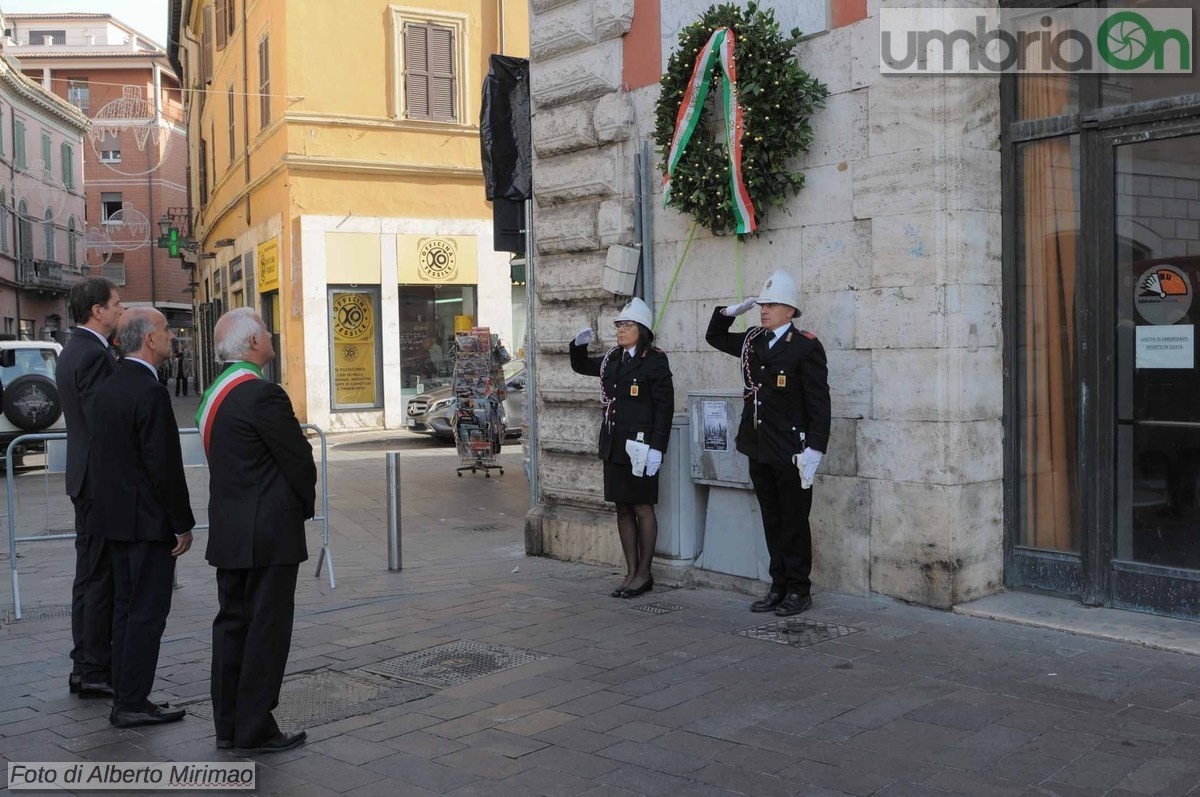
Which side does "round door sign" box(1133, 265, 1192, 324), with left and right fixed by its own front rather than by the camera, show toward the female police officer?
right

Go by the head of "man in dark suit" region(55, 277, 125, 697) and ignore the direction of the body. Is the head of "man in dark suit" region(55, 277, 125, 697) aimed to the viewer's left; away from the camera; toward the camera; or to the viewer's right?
to the viewer's right

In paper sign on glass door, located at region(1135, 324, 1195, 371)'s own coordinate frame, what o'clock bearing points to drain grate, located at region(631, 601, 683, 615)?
The drain grate is roughly at 3 o'clock from the paper sign on glass door.

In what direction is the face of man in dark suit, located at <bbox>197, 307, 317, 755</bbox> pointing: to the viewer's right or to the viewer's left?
to the viewer's right

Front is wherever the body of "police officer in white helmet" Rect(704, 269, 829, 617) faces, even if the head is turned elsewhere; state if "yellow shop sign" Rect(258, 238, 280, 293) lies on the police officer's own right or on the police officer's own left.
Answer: on the police officer's own right

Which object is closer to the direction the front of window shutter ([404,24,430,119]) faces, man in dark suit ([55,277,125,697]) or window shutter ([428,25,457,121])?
the man in dark suit

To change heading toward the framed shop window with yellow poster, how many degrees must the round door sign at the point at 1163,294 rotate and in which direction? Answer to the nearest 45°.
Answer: approximately 135° to its right

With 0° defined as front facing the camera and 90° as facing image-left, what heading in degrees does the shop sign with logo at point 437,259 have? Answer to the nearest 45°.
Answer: approximately 0°

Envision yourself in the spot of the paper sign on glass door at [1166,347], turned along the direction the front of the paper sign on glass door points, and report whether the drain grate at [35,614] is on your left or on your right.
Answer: on your right

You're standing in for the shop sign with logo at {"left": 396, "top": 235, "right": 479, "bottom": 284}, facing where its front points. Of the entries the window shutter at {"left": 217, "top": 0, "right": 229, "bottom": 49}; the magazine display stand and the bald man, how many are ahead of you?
2

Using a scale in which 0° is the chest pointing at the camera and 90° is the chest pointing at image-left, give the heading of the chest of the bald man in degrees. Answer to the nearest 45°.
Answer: approximately 225°

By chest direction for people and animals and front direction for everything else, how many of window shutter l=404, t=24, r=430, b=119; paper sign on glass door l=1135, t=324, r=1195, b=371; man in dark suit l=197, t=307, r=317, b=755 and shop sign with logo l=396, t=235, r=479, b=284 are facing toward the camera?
3

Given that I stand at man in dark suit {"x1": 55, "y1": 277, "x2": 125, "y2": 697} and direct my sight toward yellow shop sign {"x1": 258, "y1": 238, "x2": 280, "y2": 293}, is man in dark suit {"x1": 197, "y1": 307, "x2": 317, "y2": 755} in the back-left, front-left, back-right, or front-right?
back-right

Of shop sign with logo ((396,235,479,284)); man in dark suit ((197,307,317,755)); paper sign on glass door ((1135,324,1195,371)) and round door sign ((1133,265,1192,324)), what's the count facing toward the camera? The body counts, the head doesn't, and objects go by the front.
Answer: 3
